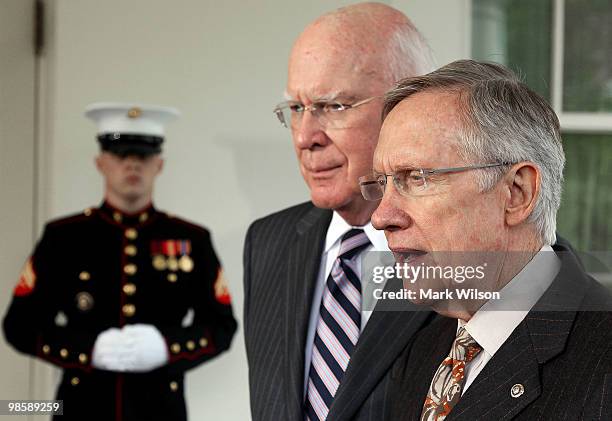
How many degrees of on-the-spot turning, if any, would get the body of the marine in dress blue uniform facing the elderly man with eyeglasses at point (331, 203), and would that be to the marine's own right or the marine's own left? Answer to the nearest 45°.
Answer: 0° — they already face them

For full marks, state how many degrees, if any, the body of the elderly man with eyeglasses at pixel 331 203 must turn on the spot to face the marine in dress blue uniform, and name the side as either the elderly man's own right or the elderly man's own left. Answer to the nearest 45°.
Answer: approximately 90° to the elderly man's own right

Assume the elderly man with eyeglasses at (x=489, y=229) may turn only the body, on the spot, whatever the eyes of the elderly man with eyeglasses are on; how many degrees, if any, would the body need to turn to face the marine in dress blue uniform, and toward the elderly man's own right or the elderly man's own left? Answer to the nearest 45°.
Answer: approximately 90° to the elderly man's own right

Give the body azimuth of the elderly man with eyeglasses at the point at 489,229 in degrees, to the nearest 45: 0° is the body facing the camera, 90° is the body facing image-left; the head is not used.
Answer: approximately 45°

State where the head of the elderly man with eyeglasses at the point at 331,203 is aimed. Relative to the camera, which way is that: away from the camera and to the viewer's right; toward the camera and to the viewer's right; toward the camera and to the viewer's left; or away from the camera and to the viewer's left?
toward the camera and to the viewer's left

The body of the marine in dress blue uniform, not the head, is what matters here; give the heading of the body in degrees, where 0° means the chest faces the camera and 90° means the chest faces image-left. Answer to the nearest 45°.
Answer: approximately 0°

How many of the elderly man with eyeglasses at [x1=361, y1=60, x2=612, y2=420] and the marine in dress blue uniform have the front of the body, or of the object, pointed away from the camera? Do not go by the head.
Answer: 0

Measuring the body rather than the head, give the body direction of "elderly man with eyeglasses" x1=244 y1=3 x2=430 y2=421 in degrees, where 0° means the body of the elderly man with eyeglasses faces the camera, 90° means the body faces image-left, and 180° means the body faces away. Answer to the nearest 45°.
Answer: approximately 45°

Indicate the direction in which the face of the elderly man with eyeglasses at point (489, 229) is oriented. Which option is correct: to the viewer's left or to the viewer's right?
to the viewer's left
